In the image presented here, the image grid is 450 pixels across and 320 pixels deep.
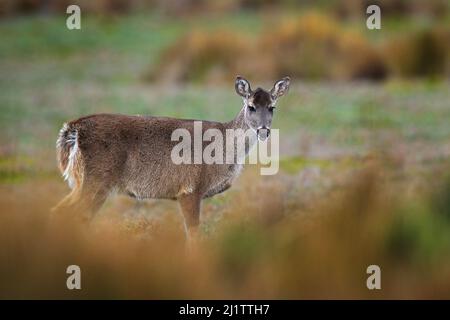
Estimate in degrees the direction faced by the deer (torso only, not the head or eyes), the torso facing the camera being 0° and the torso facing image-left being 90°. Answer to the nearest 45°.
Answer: approximately 270°
